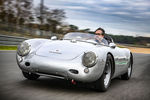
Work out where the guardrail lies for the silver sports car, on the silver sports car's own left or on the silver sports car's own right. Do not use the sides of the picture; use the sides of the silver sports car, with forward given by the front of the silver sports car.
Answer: on the silver sports car's own right

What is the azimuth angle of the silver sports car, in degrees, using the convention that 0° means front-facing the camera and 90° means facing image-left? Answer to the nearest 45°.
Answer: approximately 45°
